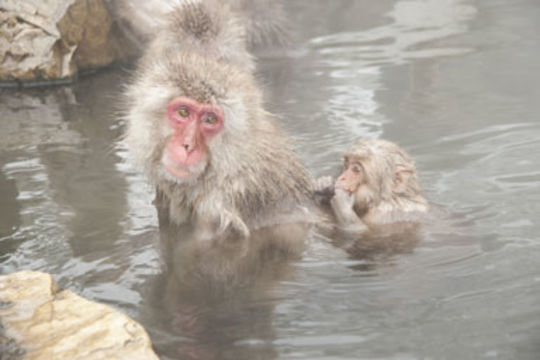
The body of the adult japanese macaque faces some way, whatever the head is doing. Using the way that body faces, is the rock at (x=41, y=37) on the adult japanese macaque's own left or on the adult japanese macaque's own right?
on the adult japanese macaque's own right

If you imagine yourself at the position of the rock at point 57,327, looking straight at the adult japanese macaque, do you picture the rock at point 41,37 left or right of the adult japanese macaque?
left

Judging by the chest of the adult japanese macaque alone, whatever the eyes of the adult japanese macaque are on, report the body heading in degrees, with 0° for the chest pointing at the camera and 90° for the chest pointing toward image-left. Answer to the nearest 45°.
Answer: approximately 45°

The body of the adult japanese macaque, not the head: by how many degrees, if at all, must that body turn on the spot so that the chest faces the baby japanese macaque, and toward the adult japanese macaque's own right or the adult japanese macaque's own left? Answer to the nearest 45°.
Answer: approximately 135° to the adult japanese macaque's own left

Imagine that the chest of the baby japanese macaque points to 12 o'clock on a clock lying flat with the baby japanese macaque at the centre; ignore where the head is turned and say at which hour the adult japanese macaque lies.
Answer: The adult japanese macaque is roughly at 11 o'clock from the baby japanese macaque.

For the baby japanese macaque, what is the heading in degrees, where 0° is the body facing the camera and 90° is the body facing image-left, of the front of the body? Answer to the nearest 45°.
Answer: approximately 90°
